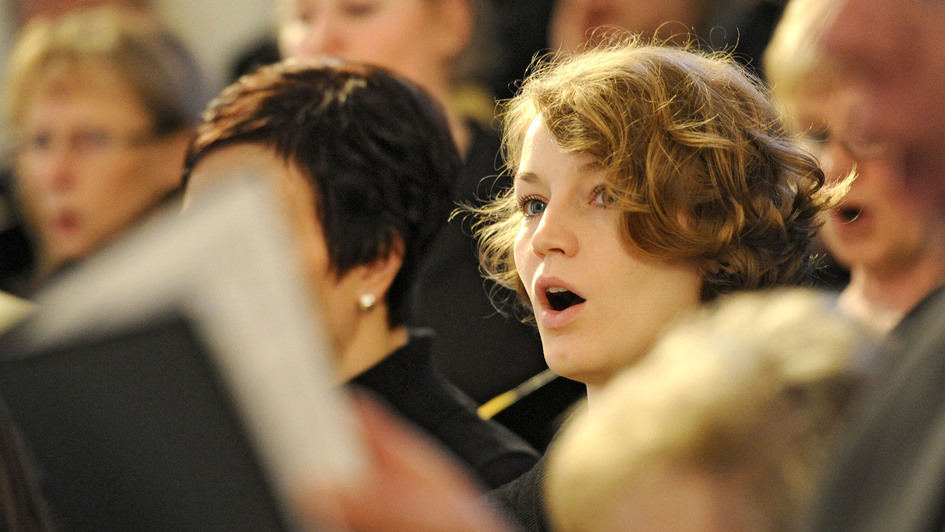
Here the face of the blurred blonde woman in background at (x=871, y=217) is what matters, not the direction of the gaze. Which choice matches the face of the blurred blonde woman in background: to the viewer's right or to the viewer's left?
to the viewer's left

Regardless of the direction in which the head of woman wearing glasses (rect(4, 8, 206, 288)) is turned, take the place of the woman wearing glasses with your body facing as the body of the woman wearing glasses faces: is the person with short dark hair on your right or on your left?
on your left

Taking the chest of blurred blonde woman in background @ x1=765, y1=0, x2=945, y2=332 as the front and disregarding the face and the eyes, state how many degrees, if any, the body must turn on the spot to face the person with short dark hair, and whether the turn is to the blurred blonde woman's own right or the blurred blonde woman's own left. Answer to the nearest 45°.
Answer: approximately 45° to the blurred blonde woman's own right

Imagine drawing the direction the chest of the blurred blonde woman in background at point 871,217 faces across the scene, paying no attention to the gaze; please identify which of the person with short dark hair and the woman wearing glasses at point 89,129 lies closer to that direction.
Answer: the person with short dark hair

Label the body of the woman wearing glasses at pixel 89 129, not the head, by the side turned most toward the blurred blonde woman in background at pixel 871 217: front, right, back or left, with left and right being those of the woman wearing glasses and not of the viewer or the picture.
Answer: left

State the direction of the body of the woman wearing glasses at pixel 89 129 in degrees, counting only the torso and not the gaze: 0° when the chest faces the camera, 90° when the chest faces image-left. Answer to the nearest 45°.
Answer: approximately 45°
